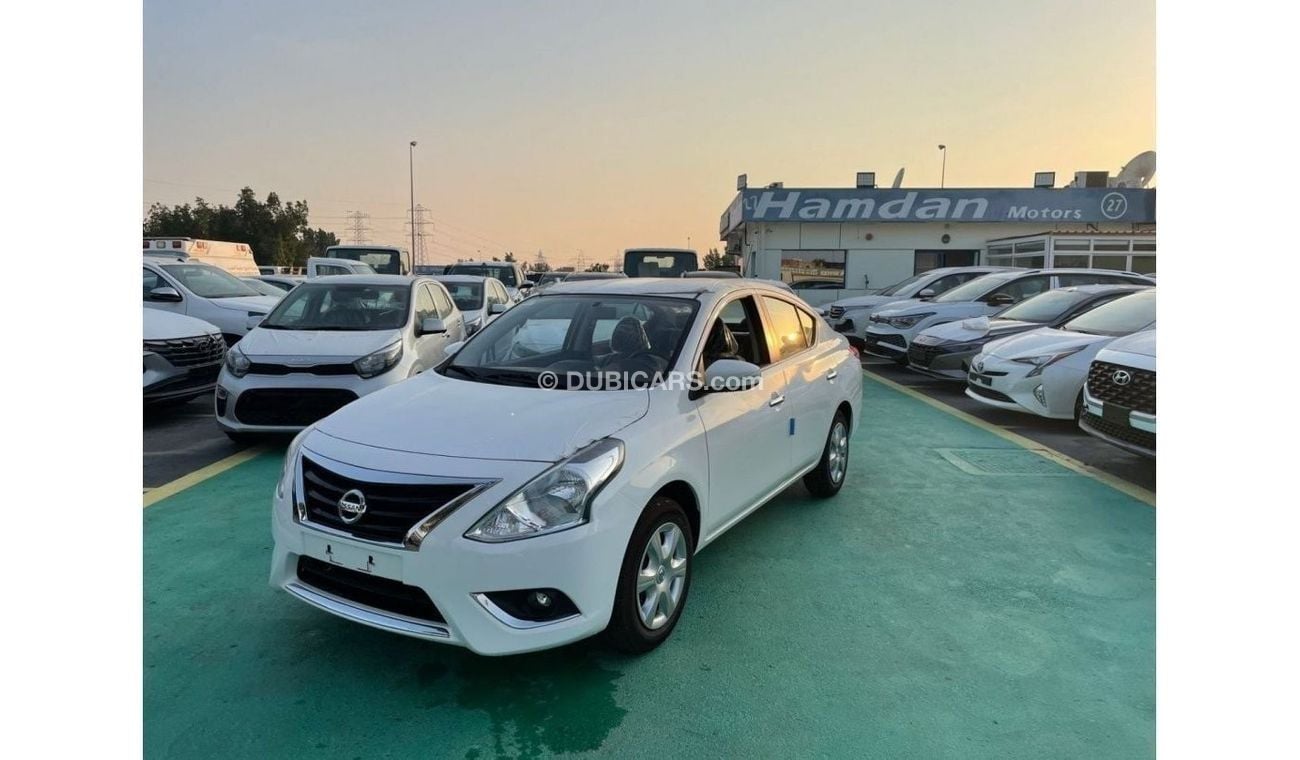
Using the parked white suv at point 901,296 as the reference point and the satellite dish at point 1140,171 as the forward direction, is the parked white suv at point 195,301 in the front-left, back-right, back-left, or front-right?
back-left

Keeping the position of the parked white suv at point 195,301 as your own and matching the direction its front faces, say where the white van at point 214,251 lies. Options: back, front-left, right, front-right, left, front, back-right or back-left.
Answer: back-left

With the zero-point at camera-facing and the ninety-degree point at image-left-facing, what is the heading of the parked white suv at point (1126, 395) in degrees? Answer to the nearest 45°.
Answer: approximately 45°

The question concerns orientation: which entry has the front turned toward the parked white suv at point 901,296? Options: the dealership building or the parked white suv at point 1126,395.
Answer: the dealership building

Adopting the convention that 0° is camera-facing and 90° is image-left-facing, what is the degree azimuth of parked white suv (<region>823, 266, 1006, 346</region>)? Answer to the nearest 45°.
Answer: approximately 45°

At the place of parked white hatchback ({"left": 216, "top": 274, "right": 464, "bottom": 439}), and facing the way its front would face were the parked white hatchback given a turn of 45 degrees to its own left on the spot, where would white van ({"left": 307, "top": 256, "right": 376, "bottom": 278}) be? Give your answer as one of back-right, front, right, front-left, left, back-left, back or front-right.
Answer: back

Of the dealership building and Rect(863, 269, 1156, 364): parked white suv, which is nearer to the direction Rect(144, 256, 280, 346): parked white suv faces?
the parked white suv

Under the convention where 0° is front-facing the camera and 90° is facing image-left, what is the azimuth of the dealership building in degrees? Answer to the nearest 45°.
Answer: approximately 0°
